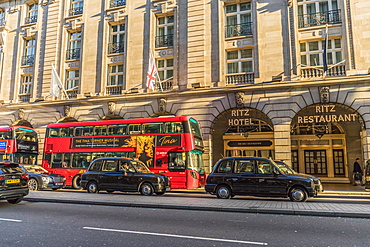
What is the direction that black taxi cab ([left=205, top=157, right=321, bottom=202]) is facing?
to the viewer's right

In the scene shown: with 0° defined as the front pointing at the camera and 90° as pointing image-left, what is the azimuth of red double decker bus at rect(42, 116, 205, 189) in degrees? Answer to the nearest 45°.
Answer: approximately 315°

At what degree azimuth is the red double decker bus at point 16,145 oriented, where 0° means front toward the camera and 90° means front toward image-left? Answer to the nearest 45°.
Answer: approximately 315°

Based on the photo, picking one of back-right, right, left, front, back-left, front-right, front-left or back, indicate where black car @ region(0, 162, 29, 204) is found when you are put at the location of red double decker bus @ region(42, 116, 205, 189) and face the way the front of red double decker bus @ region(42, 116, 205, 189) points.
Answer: right

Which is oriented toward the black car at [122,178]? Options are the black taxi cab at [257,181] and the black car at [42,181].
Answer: the black car at [42,181]

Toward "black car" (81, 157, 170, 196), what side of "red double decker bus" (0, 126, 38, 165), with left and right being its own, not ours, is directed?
front

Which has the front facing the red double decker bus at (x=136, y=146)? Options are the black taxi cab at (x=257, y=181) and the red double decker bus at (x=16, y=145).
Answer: the red double decker bus at (x=16, y=145)

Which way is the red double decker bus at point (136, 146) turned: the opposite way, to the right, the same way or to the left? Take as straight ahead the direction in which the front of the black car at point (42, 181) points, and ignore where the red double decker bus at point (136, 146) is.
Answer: the same way

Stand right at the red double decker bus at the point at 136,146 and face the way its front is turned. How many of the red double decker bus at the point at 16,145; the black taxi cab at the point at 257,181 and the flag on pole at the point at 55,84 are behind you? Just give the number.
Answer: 2

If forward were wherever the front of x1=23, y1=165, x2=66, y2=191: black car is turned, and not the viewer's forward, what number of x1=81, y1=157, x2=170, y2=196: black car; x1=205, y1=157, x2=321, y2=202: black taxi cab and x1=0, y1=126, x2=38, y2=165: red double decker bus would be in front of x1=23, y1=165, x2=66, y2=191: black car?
2

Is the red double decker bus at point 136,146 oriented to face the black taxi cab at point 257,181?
yes

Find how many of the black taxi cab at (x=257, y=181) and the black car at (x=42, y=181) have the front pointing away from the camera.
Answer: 0

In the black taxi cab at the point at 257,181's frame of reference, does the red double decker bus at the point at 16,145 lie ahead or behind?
behind

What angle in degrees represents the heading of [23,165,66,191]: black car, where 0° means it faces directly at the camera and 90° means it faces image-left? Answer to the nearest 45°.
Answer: approximately 315°

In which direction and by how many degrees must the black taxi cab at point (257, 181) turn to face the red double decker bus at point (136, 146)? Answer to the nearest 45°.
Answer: approximately 135° to its left

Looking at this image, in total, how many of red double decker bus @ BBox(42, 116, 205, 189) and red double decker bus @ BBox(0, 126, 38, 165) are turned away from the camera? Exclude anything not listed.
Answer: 0

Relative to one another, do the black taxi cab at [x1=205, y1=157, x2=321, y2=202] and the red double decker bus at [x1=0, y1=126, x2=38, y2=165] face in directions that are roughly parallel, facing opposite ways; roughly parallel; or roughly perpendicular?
roughly parallel

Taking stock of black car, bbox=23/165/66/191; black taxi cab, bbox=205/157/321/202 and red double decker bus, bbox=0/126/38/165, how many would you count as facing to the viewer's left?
0

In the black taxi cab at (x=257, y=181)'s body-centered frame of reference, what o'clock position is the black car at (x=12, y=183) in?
The black car is roughly at 5 o'clock from the black taxi cab.

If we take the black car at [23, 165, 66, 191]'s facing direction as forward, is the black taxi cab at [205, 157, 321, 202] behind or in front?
in front
